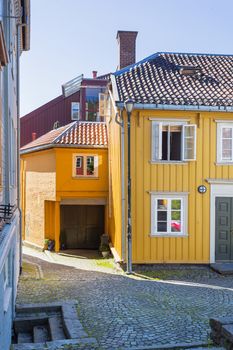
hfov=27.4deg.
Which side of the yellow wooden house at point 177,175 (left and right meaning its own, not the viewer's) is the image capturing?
front

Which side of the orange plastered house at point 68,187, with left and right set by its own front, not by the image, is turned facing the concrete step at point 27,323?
front

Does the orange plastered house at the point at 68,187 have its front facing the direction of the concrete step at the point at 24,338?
yes

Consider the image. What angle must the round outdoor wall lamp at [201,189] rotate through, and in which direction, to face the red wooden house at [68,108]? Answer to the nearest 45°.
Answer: approximately 135° to its right

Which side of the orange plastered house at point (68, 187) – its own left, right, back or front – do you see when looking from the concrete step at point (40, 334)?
front

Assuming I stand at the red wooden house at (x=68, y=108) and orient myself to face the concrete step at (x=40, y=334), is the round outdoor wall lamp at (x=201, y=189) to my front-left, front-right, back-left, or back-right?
front-left

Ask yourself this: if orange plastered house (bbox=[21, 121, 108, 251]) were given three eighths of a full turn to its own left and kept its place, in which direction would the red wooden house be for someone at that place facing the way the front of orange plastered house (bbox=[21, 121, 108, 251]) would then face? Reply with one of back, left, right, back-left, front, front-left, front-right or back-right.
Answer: front-left

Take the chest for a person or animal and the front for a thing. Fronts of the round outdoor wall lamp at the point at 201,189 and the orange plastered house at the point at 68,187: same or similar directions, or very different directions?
same or similar directions

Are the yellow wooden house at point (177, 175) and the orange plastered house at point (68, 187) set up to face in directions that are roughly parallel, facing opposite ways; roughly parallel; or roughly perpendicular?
roughly parallel

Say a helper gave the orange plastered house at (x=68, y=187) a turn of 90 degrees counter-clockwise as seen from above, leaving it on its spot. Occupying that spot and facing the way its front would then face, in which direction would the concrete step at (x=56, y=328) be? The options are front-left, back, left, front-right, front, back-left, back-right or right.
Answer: right

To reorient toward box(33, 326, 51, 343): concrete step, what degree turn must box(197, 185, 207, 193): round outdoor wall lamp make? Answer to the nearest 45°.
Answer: approximately 45° to its right

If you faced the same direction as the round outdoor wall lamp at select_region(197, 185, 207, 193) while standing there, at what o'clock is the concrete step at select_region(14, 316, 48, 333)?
The concrete step is roughly at 1 o'clock from the round outdoor wall lamp.

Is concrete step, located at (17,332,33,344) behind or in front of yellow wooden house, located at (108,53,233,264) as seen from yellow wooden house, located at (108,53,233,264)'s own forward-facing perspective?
in front
